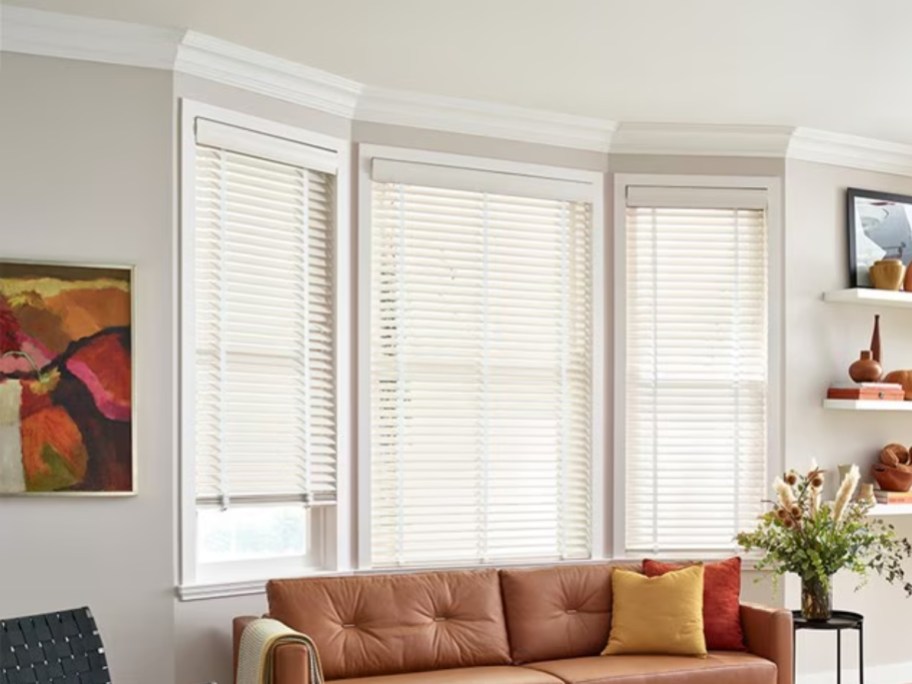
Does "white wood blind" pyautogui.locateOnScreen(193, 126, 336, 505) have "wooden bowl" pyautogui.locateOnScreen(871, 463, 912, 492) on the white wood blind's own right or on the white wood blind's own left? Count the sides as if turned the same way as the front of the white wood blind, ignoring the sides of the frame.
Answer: on the white wood blind's own left

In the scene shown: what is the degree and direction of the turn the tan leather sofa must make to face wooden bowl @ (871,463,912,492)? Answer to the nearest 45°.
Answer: approximately 90° to its left

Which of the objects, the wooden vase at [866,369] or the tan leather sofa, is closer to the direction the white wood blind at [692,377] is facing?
the tan leather sofa

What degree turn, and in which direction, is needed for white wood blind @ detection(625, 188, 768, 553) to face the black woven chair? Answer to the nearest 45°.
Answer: approximately 45° to its right

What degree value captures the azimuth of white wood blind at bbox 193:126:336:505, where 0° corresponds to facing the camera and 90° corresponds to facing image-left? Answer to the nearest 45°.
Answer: approximately 315°

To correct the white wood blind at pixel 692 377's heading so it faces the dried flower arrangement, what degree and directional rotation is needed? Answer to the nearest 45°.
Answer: approximately 45° to its left

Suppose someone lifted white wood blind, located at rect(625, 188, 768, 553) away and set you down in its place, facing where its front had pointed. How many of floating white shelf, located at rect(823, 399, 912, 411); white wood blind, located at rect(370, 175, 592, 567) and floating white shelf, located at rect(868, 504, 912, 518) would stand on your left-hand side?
2

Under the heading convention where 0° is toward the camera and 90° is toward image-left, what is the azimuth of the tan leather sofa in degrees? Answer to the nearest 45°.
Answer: approximately 315°

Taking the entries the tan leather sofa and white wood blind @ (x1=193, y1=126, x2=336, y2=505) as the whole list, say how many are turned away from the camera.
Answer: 0

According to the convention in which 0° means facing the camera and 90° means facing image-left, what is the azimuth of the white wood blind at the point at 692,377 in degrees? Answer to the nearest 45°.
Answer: approximately 0°

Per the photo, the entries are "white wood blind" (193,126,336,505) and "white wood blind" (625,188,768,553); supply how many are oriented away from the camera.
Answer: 0

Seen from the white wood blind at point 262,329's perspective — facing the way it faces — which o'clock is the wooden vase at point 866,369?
The wooden vase is roughly at 10 o'clock from the white wood blind.

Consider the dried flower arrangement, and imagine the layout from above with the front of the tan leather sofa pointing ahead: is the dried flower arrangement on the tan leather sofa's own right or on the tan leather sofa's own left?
on the tan leather sofa's own left

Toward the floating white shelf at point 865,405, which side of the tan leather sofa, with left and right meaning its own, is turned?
left
